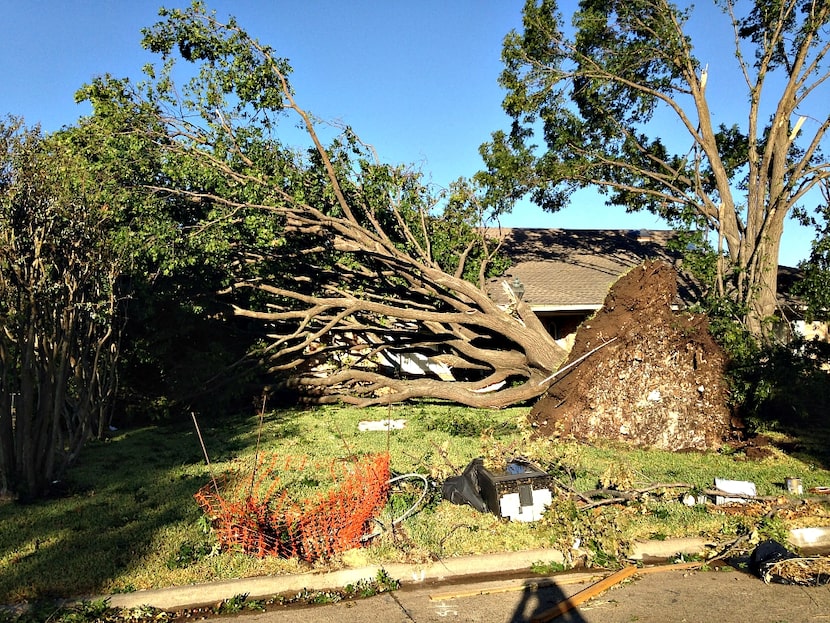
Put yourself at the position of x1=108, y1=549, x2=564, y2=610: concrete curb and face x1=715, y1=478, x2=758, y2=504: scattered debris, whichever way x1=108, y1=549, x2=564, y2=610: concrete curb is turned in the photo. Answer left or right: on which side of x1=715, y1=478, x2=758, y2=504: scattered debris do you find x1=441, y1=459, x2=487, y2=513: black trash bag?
left

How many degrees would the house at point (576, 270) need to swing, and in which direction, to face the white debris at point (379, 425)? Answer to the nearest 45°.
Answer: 0° — it already faces it

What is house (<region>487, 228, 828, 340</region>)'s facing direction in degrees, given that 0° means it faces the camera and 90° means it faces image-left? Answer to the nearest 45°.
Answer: approximately 0°

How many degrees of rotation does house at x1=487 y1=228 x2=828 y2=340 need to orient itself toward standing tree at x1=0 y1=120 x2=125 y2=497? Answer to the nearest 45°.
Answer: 0° — it already faces it

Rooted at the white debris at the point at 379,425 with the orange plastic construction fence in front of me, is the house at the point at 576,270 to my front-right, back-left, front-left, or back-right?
back-left

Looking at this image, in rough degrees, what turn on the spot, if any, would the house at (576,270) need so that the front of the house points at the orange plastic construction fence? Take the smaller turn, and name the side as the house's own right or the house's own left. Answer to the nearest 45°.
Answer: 0° — it already faces it

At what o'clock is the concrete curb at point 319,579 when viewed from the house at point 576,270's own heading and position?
The concrete curb is roughly at 12 o'clock from the house.

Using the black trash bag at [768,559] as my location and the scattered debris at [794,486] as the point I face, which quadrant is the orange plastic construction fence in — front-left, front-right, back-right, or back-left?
back-left
